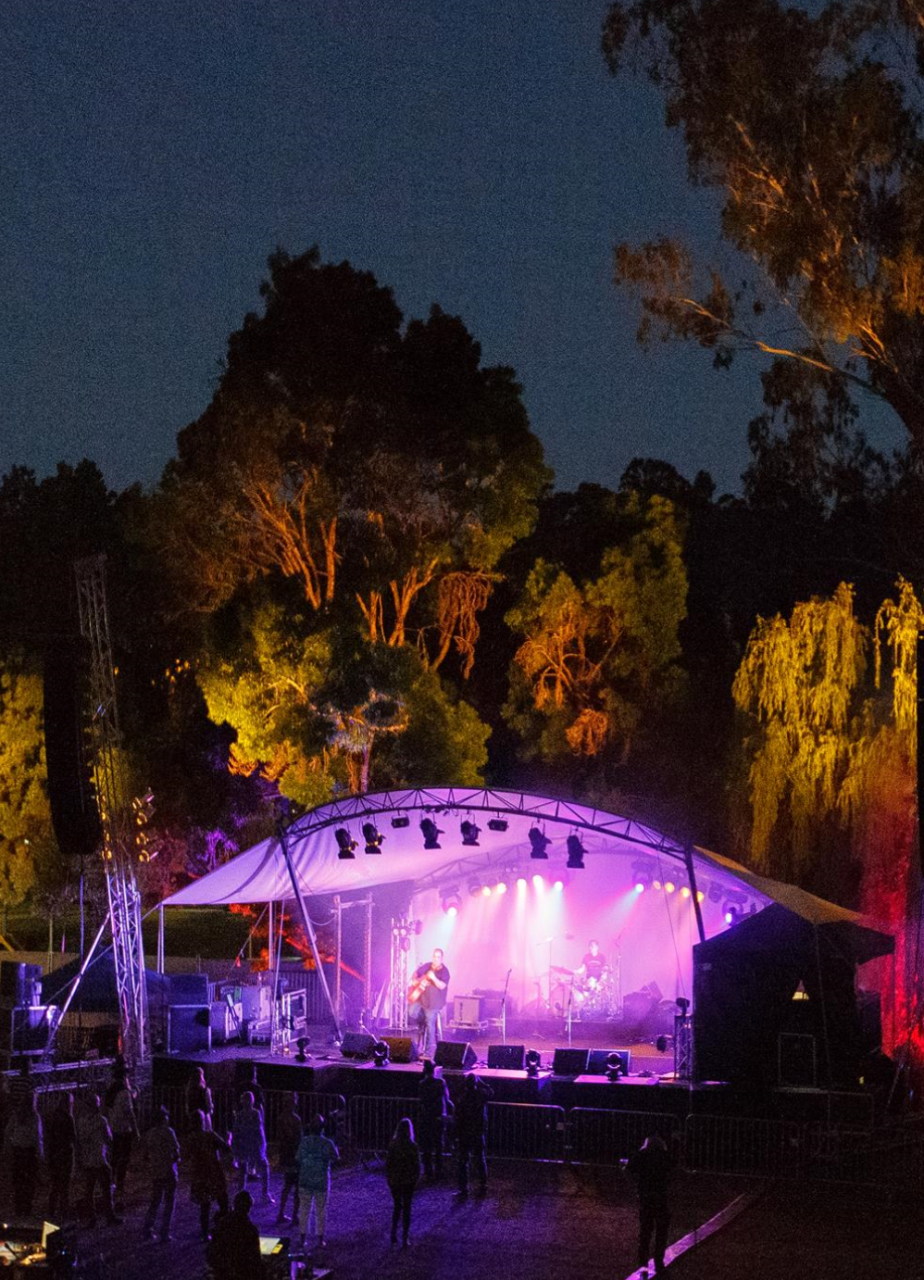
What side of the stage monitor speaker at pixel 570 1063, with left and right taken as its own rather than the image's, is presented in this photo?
back

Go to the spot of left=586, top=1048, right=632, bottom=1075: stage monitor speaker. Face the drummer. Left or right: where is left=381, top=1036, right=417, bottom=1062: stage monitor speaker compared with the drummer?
left

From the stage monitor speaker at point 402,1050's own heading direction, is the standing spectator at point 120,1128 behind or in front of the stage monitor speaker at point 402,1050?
behind

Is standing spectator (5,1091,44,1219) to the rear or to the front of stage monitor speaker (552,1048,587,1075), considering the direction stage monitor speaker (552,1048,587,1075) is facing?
to the rear

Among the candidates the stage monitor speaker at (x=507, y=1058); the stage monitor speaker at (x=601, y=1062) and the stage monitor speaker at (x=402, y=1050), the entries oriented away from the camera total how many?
3

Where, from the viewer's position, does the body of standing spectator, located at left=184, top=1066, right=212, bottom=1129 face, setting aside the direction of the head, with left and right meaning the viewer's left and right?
facing away from the viewer and to the right of the viewer

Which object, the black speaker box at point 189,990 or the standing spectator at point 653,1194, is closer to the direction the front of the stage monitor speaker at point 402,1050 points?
the black speaker box

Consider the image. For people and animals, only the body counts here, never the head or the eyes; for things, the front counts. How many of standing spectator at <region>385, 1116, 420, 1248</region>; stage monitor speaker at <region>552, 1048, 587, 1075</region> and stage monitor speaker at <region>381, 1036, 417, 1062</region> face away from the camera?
3

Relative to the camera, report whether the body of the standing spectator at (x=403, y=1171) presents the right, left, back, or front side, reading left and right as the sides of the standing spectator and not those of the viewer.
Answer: back

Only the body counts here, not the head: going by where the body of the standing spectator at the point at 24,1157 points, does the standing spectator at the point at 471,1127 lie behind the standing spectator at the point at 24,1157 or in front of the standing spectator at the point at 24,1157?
in front

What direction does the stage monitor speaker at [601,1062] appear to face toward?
away from the camera

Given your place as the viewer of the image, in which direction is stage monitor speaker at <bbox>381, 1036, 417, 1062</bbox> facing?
facing away from the viewer
